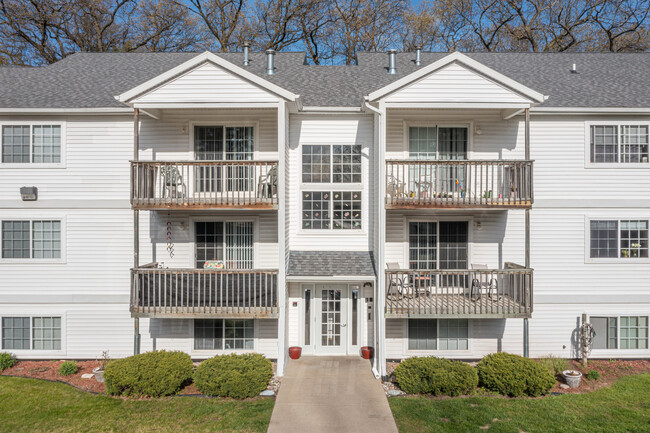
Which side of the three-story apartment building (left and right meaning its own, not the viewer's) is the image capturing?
front

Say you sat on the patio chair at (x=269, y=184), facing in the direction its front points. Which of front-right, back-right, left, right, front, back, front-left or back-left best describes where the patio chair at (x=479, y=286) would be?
back-left

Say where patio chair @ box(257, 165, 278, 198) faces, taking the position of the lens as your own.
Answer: facing the viewer and to the left of the viewer

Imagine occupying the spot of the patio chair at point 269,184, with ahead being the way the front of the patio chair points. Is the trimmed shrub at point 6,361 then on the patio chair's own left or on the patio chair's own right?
on the patio chair's own right

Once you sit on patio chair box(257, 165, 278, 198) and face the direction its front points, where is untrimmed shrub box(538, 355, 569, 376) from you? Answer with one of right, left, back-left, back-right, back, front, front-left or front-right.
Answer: back-left

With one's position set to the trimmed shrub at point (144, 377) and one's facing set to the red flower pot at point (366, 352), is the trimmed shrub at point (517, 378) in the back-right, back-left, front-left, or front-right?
front-right

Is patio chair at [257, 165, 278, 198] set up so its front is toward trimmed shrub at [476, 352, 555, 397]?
no

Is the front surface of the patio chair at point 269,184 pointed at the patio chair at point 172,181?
no

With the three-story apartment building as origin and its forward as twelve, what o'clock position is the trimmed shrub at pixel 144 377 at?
The trimmed shrub is roughly at 2 o'clock from the three-story apartment building.

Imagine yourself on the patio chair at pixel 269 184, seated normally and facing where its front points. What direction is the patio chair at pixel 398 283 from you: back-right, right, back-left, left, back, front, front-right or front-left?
back-left
